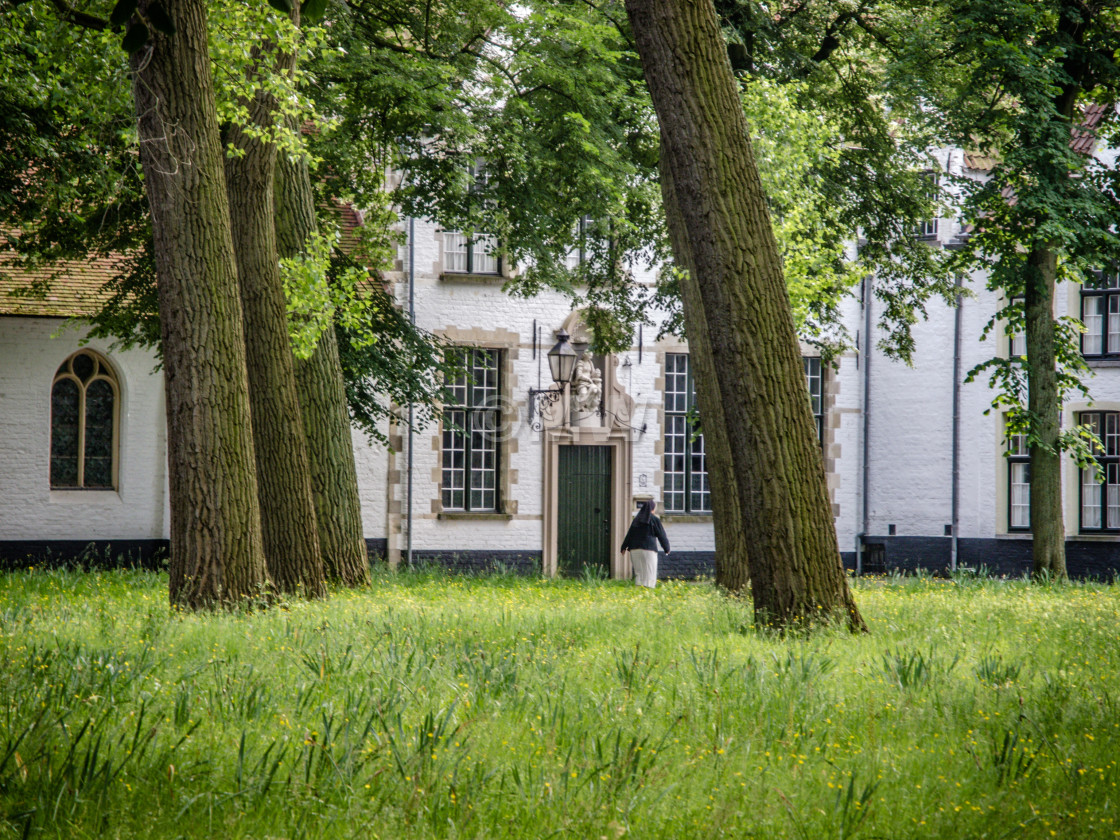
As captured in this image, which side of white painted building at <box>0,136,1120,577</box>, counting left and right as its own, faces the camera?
front

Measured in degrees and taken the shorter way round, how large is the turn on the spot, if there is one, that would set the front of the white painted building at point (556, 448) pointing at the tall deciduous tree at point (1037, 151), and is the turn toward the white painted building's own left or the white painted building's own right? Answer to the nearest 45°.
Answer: approximately 45° to the white painted building's own left

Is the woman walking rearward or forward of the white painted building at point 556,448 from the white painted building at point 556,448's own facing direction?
forward
